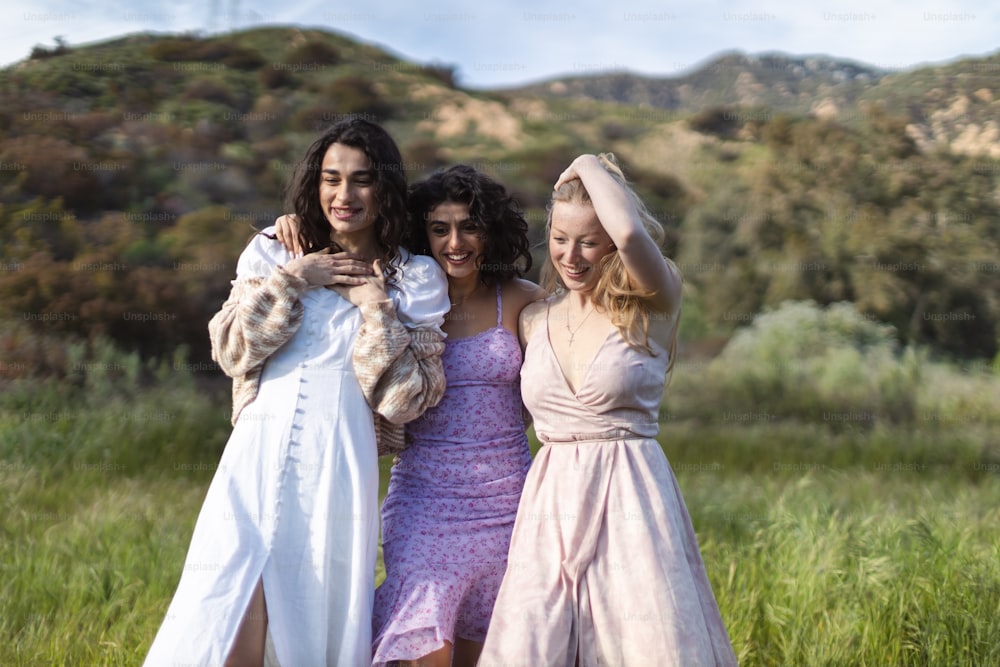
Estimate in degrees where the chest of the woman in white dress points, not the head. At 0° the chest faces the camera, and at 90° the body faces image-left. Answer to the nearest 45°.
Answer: approximately 0°

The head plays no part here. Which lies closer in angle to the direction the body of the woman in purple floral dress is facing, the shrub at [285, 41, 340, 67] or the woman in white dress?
the woman in white dress

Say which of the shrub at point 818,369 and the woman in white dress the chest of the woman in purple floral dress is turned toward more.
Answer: the woman in white dress

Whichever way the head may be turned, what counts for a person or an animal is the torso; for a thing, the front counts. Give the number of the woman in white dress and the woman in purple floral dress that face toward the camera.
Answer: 2

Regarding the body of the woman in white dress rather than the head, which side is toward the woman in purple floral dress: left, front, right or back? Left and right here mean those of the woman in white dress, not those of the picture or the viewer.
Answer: left

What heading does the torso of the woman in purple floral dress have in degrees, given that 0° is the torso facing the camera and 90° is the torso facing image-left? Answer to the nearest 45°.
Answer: approximately 0°

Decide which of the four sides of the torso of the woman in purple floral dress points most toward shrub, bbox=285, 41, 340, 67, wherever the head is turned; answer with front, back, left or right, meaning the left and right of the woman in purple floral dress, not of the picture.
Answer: back

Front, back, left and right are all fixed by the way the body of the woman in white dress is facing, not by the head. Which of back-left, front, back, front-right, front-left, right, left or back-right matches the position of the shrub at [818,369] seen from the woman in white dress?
back-left

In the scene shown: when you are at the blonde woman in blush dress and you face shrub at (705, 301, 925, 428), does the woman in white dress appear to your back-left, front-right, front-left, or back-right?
back-left

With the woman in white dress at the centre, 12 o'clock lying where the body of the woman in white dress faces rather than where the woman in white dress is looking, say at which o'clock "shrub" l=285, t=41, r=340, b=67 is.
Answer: The shrub is roughly at 6 o'clock from the woman in white dress.

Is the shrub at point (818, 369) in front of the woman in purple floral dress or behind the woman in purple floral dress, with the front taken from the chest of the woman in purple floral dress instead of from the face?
behind
